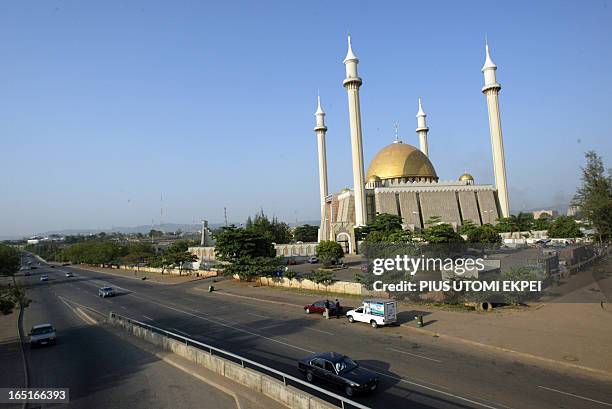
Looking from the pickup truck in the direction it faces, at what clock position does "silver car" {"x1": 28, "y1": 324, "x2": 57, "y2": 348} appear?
The silver car is roughly at 10 o'clock from the pickup truck.

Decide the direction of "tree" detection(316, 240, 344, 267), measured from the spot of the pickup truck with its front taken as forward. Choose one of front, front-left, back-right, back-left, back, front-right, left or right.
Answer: front-right

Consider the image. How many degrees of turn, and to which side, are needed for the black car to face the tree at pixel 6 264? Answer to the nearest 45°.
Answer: approximately 180°

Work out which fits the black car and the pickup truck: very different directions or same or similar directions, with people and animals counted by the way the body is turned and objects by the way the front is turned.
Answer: very different directions

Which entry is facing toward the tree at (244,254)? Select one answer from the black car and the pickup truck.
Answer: the pickup truck

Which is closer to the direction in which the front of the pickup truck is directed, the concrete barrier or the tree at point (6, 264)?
the tree

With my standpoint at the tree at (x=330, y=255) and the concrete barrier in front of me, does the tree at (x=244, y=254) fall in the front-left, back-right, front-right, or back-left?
front-right

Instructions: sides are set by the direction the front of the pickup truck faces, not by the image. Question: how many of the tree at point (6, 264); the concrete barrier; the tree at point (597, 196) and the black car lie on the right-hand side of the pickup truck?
1

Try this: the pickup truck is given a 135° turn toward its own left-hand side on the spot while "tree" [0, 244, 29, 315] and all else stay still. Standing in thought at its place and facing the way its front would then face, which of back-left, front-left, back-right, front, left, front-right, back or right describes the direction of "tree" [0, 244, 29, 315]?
right

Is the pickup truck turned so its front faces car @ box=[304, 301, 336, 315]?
yes

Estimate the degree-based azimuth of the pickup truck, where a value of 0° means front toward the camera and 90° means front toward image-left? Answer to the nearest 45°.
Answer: approximately 135°

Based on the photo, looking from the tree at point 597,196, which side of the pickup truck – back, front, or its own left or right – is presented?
right

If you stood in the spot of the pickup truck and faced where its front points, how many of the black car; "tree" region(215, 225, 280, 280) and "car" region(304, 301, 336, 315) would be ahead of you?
2

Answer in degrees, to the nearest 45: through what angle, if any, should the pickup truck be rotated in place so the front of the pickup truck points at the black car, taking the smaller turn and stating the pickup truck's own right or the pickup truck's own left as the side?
approximately 135° to the pickup truck's own left

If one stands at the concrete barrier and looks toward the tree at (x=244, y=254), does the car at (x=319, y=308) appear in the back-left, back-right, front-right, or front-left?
front-right

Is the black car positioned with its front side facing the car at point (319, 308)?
no

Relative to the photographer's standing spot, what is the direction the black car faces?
facing the viewer and to the right of the viewer

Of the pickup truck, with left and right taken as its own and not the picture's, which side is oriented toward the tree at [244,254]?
front
